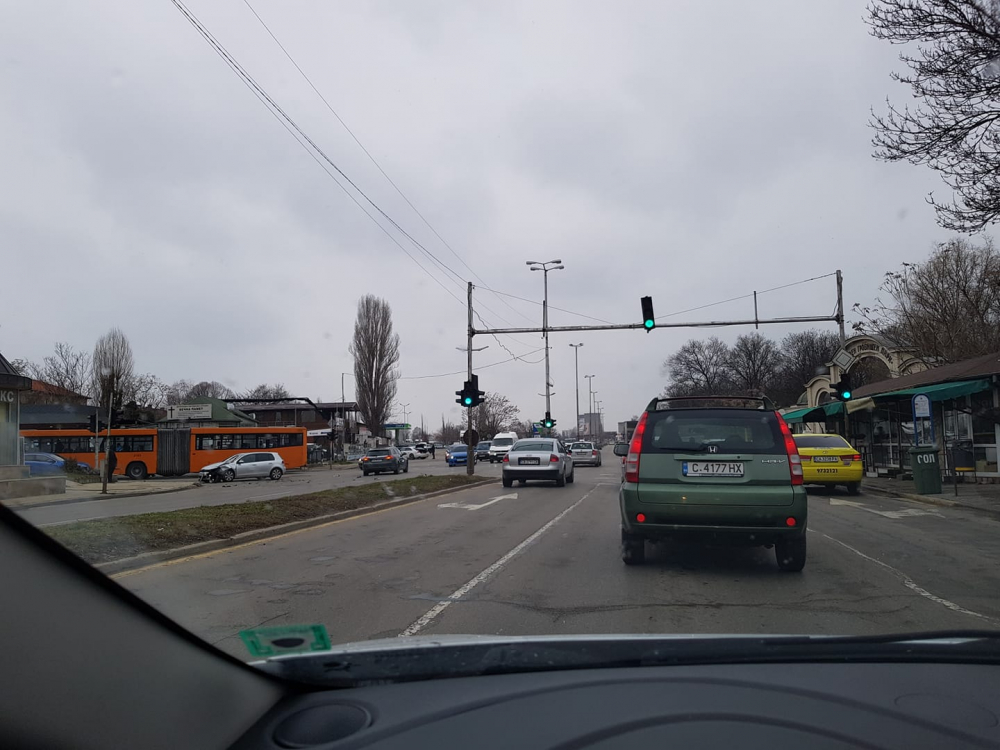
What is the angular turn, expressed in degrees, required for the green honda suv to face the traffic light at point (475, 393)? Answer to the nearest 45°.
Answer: approximately 45° to its left

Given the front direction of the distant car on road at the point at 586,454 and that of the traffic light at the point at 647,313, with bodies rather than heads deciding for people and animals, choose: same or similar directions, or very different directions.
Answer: very different directions

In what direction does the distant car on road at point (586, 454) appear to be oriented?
away from the camera

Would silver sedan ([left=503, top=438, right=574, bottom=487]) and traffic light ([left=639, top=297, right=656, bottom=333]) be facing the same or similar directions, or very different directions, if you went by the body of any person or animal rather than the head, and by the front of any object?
very different directions

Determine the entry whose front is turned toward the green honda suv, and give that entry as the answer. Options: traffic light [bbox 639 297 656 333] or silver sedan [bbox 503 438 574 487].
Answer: the traffic light

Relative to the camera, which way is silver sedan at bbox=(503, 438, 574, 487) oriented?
away from the camera

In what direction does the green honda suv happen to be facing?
away from the camera

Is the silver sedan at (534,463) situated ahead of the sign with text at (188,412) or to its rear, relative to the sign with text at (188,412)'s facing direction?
ahead

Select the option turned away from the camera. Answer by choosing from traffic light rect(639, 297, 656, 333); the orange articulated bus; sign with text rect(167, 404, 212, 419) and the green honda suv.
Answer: the green honda suv

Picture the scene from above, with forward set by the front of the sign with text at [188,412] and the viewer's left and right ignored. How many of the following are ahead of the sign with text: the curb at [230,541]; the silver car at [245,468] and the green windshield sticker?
3

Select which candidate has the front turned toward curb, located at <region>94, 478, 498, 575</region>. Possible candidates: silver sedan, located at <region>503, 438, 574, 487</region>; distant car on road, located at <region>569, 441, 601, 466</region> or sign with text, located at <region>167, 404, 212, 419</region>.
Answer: the sign with text
